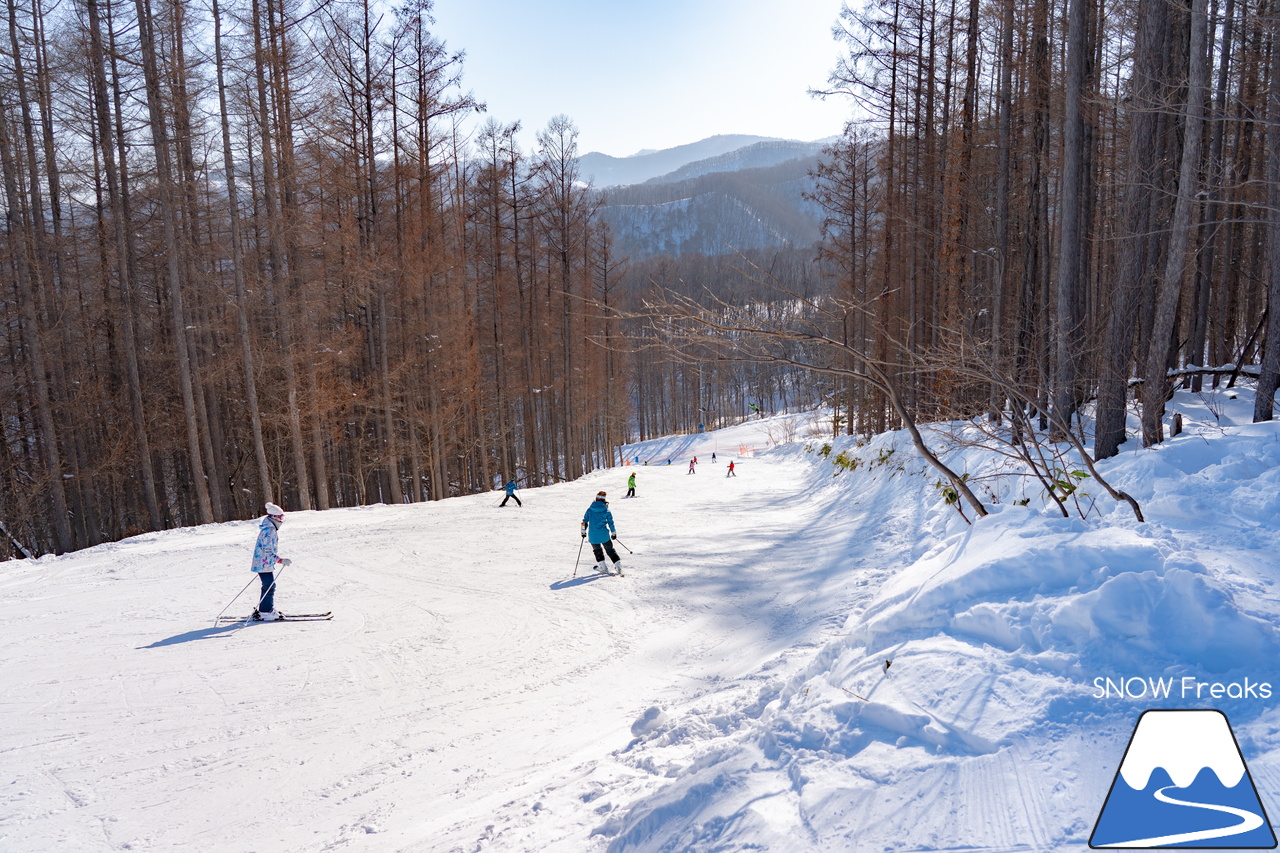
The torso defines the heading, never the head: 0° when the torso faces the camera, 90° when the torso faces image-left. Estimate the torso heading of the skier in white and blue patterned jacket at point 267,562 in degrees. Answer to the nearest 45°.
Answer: approximately 270°

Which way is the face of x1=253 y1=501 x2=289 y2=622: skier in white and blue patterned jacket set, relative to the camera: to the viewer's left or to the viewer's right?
to the viewer's right
